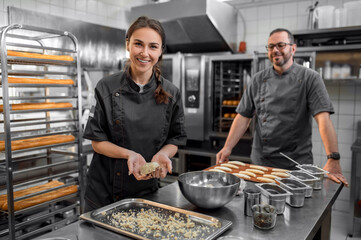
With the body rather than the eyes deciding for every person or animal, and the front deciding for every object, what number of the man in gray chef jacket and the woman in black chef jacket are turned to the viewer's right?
0

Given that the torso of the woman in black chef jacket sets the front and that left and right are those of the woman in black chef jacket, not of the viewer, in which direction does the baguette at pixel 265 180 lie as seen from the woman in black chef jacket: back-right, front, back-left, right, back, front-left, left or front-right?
left

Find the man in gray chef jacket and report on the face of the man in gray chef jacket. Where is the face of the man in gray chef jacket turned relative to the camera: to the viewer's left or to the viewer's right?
to the viewer's left

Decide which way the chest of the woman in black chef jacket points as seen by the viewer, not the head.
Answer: toward the camera

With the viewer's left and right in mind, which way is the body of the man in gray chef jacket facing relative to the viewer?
facing the viewer and to the left of the viewer

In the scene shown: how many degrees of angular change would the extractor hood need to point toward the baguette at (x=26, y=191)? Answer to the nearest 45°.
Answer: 0° — it already faces it

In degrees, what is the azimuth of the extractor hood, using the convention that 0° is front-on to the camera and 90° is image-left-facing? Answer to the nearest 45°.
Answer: approximately 45°

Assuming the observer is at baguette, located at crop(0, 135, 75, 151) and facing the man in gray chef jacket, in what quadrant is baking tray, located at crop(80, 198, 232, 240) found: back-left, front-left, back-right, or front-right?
front-right

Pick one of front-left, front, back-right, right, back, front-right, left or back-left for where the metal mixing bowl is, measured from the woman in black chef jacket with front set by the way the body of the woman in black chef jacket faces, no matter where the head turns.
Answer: front-left

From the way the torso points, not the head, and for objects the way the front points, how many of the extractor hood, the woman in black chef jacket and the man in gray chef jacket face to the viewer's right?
0
